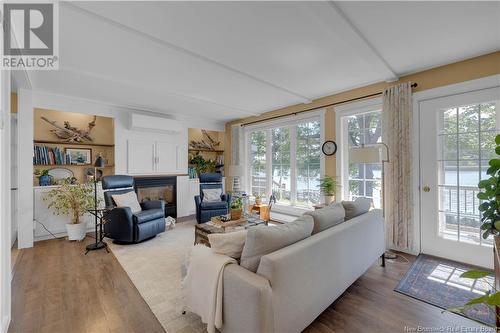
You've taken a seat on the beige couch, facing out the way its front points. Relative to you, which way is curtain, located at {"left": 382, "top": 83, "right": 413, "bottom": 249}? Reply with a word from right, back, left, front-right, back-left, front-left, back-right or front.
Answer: right

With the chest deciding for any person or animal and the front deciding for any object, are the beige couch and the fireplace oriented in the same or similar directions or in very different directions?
very different directions

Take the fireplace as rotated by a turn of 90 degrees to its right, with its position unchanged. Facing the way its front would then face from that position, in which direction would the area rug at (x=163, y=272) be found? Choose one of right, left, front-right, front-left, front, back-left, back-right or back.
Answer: left

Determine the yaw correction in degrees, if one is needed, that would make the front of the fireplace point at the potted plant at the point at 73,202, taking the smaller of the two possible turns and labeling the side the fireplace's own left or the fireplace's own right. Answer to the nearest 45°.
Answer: approximately 45° to the fireplace's own right

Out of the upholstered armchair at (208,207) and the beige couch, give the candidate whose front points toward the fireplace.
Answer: the beige couch

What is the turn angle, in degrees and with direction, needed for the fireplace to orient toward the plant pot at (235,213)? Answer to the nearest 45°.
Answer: approximately 45° to its left

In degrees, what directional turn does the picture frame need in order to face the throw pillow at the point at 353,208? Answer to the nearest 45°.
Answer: approximately 45° to its left

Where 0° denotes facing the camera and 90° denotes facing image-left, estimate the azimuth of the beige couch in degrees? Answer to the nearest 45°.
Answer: approximately 135°

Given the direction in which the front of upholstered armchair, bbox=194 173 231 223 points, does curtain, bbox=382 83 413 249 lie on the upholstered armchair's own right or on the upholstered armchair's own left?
on the upholstered armchair's own left

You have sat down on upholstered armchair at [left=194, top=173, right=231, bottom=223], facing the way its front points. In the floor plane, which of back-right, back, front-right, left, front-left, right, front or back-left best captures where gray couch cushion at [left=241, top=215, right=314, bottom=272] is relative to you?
front

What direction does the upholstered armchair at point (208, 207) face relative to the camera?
toward the camera

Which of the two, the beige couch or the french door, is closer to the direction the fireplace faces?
the beige couch

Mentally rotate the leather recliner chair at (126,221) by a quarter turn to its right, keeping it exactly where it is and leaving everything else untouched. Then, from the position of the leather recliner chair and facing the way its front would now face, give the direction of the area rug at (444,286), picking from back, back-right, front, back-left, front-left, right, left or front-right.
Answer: left

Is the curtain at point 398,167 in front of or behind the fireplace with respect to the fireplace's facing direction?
in front

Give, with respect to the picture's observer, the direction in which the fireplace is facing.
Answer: facing the viewer

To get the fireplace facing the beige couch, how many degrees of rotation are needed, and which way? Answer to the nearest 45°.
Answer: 0° — it already faces it

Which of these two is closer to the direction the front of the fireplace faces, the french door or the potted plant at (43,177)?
the french door

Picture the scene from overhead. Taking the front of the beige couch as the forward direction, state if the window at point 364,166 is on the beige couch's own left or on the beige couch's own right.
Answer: on the beige couch's own right

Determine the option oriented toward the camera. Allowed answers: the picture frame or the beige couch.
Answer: the picture frame

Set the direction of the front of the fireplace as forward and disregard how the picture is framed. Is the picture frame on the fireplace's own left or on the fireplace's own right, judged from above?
on the fireplace's own right

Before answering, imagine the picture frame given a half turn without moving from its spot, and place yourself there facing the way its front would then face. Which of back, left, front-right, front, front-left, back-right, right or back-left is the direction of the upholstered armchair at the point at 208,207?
back-right

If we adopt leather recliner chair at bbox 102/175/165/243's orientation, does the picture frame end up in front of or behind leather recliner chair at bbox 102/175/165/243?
behind
